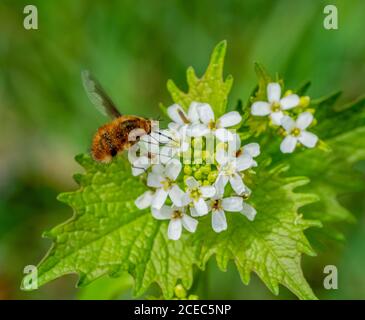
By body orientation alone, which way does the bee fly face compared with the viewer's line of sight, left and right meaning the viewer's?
facing to the right of the viewer
